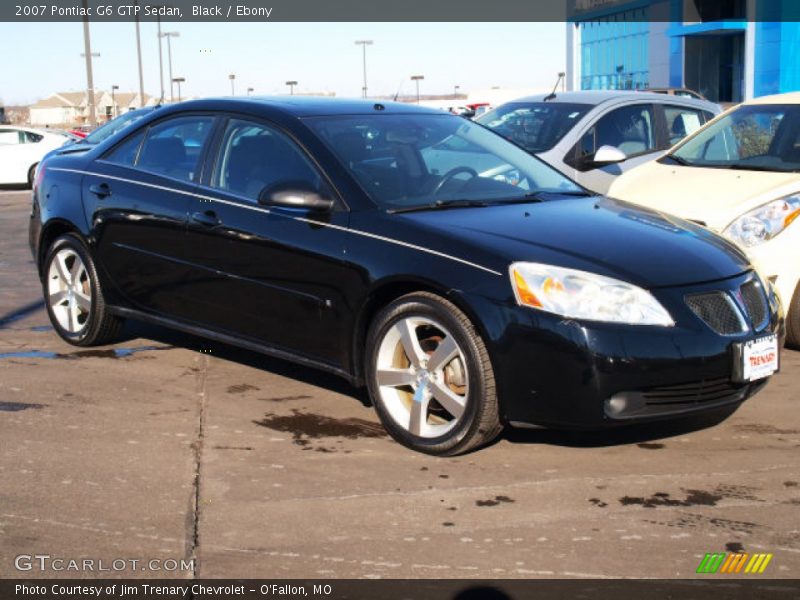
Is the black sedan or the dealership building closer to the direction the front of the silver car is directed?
the black sedan

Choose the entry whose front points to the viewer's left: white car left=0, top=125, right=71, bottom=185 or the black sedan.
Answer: the white car

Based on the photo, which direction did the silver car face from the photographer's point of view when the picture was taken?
facing the viewer and to the left of the viewer

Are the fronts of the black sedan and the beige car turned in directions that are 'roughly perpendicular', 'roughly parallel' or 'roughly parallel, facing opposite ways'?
roughly perpendicular

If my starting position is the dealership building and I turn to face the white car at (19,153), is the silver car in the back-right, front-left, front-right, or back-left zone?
front-left

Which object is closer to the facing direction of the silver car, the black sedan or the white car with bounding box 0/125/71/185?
the black sedan

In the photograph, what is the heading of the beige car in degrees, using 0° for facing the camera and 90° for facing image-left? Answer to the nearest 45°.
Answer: approximately 45°

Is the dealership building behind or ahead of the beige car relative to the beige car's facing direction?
behind

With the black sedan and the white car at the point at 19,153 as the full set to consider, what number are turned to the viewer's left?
1

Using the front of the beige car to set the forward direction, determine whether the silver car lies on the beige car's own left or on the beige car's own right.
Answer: on the beige car's own right

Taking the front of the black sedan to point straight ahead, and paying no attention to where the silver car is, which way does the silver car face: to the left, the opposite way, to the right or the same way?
to the right

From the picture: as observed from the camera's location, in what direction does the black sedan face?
facing the viewer and to the right of the viewer

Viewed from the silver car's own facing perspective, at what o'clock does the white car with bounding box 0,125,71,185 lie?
The white car is roughly at 3 o'clock from the silver car.

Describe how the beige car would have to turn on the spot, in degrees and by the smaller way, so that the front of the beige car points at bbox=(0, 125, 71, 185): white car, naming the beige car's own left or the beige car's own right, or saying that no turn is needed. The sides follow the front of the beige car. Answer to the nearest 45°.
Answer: approximately 90° to the beige car's own right

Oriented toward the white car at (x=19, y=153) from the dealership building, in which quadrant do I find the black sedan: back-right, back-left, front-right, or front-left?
front-left

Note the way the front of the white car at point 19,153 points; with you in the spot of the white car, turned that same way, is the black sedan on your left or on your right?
on your left

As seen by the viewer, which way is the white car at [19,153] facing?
to the viewer's left
